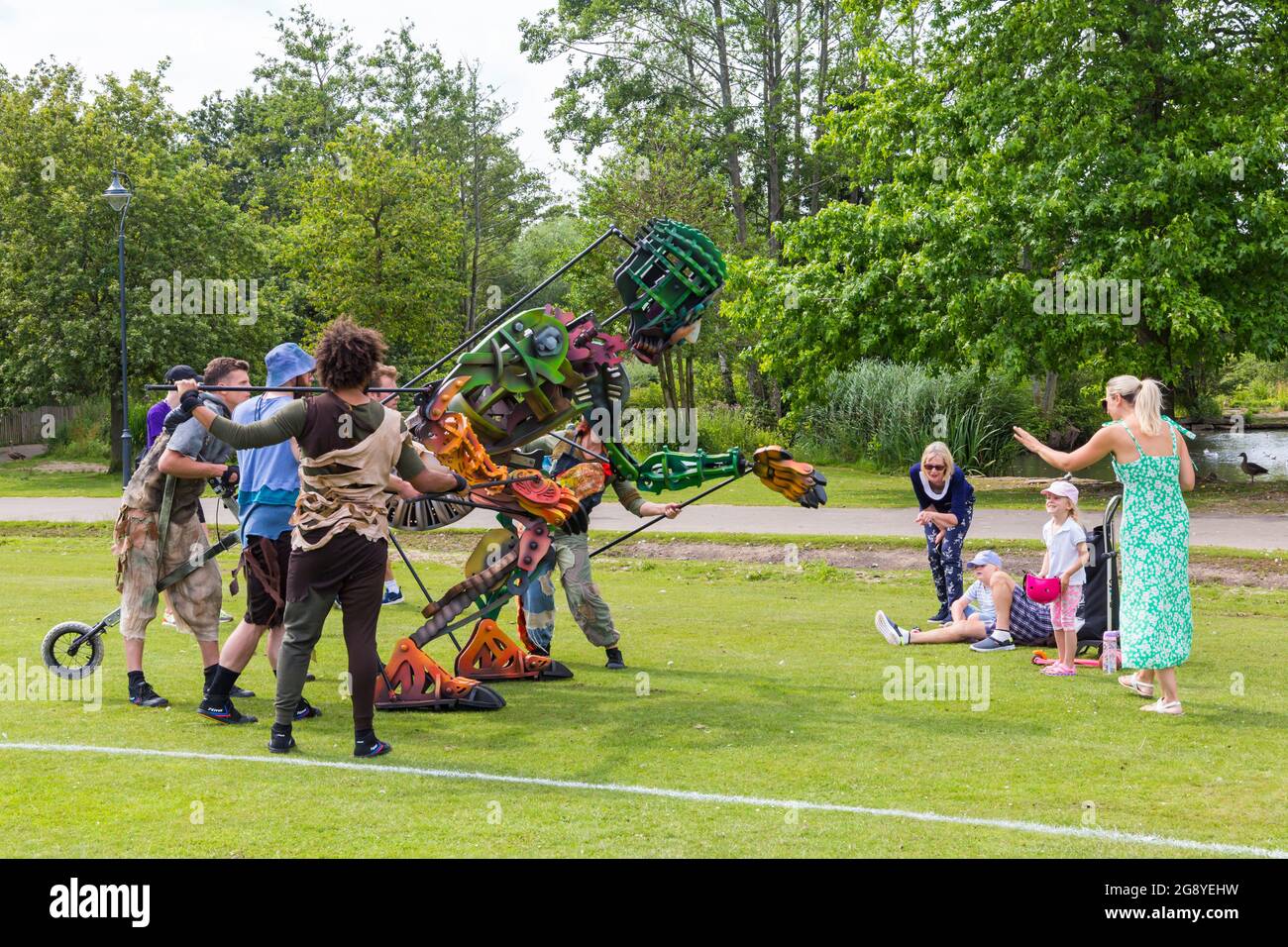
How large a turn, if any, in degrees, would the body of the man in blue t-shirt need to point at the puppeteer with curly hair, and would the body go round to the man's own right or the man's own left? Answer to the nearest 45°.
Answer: approximately 90° to the man's own right

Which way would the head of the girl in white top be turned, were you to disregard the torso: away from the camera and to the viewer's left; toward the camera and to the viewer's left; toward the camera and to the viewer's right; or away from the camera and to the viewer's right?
toward the camera and to the viewer's left

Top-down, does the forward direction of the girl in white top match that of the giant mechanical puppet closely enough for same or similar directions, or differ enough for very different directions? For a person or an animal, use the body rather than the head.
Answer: very different directions

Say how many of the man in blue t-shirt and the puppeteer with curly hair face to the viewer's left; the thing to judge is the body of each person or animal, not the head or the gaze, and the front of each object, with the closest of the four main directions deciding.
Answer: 0

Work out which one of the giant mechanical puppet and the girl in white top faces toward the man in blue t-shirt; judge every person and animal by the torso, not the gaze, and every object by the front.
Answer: the girl in white top

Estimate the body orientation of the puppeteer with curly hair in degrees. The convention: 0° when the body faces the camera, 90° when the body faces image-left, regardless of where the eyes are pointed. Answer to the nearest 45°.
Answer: approximately 180°

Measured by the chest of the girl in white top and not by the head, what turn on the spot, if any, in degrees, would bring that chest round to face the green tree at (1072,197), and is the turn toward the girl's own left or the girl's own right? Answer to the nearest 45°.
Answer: approximately 135° to the girl's own right

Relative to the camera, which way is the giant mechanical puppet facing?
to the viewer's right

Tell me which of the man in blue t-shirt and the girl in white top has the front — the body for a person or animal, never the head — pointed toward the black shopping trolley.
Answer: the man in blue t-shirt

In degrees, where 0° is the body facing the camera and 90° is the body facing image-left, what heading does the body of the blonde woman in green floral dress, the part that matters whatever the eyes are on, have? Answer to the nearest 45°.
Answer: approximately 135°

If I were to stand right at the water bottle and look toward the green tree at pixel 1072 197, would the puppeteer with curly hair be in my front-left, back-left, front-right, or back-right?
back-left

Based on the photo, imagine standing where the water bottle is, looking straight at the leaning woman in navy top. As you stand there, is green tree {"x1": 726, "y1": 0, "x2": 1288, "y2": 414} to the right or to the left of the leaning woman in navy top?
right

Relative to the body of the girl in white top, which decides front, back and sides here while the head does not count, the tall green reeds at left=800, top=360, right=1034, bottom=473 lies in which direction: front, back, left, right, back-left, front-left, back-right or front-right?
back-right

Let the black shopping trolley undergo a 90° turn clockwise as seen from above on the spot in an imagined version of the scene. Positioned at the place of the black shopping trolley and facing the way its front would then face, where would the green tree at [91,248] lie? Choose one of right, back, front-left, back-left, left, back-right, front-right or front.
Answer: front-left

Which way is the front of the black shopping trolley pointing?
to the viewer's left
